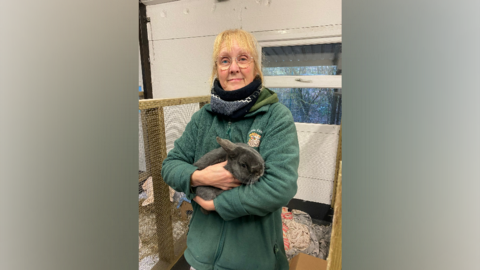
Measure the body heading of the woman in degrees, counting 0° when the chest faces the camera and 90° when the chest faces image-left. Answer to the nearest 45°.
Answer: approximately 0°

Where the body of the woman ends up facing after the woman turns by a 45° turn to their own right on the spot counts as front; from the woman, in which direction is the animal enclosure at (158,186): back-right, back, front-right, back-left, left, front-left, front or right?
right

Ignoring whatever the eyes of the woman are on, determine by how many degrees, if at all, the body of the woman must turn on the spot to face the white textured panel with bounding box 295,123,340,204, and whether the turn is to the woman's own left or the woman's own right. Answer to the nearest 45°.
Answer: approximately 135° to the woman's own left
